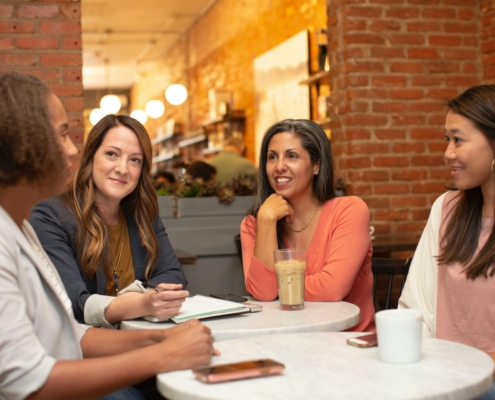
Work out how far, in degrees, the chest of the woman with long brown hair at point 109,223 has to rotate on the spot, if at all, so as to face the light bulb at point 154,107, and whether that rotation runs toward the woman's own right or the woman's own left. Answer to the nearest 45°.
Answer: approximately 135° to the woman's own left

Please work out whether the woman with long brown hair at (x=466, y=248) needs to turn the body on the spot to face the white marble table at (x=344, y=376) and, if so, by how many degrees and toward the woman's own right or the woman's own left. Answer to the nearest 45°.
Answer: approximately 45° to the woman's own left

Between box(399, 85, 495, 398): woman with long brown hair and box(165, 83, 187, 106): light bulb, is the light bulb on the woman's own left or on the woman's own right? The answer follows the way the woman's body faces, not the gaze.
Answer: on the woman's own right

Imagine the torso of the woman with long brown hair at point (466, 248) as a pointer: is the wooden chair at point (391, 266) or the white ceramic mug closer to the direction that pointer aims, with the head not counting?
the white ceramic mug

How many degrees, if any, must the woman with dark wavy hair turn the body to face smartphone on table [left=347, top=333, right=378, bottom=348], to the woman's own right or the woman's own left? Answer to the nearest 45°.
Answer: approximately 45° to the woman's own left

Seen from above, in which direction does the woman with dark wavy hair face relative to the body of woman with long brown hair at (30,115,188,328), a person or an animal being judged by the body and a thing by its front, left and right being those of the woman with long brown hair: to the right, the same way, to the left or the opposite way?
to the right

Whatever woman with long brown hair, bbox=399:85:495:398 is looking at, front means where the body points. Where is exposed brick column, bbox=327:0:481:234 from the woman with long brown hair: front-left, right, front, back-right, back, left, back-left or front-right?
back-right

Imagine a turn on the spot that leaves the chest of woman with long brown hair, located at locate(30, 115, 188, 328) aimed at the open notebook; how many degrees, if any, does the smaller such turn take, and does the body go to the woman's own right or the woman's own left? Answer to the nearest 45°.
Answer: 0° — they already face it

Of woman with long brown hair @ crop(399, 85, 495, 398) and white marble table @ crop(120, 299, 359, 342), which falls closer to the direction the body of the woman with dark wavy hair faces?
the white marble table

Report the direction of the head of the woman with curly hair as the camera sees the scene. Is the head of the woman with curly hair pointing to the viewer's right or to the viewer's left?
to the viewer's right

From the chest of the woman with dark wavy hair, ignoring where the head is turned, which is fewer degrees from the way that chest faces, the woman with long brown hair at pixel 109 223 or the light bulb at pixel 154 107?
the woman with long brown hair

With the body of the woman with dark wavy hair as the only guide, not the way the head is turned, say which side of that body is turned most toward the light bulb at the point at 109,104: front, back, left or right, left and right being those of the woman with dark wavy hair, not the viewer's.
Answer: right
